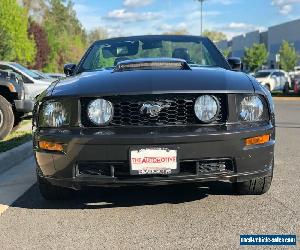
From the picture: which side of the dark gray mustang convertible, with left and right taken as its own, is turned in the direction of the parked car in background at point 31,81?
back

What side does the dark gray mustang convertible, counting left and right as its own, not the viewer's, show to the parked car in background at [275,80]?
back

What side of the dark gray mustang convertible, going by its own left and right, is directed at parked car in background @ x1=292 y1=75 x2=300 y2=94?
back

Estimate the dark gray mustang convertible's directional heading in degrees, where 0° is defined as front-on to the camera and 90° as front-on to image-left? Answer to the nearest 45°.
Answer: approximately 0°
